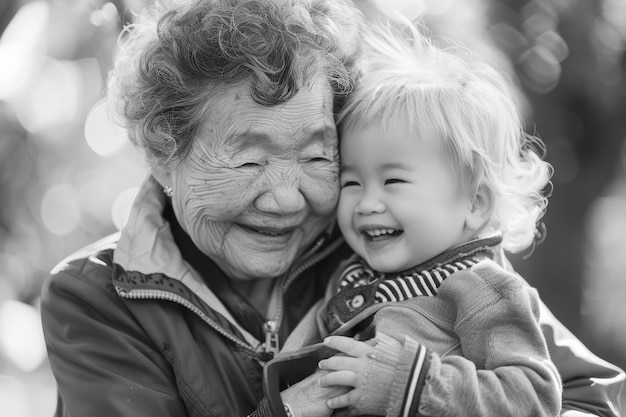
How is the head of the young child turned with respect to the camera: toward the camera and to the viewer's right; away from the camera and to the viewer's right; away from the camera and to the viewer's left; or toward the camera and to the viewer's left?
toward the camera and to the viewer's left

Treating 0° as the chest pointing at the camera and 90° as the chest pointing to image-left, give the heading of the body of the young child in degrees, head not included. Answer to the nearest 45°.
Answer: approximately 45°

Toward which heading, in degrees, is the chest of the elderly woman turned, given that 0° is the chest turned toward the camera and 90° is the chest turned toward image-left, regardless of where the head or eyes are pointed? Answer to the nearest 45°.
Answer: approximately 315°
